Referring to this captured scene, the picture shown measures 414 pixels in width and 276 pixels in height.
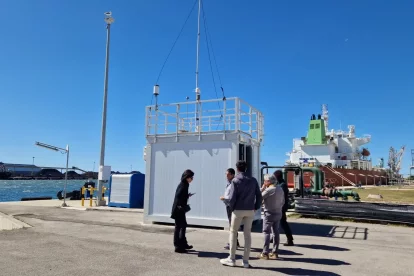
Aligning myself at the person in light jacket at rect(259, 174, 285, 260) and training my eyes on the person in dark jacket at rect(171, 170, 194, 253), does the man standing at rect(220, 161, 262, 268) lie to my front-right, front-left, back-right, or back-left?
front-left

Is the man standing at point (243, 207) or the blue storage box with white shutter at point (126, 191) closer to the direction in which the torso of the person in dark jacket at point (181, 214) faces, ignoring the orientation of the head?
the man standing

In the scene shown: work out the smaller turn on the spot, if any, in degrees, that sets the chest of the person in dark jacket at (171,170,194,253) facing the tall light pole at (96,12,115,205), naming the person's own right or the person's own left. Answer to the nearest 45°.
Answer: approximately 90° to the person's own left

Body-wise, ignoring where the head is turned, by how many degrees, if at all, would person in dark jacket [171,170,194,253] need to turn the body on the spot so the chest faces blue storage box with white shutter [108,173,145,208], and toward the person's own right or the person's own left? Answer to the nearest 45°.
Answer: approximately 90° to the person's own left

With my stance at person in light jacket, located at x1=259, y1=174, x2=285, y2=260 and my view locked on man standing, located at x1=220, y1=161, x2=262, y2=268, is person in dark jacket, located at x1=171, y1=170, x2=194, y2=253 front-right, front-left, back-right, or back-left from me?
front-right

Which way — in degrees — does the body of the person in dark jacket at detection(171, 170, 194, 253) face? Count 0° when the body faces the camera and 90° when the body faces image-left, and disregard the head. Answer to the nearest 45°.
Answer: approximately 270°

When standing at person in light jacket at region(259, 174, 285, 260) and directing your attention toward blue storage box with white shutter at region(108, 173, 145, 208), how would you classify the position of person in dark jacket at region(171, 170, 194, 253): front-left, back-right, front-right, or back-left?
front-left

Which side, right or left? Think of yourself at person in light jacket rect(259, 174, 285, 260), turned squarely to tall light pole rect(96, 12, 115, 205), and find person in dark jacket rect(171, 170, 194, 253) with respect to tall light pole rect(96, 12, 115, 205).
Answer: left

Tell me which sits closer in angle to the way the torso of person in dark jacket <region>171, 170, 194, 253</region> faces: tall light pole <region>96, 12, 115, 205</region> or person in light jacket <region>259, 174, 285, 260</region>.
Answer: the person in light jacket

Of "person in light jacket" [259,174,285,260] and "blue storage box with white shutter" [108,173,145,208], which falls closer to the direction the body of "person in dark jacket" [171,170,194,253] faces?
the person in light jacket

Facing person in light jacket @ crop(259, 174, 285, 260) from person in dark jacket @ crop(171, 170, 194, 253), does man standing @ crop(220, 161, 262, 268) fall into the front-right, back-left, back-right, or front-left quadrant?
front-right

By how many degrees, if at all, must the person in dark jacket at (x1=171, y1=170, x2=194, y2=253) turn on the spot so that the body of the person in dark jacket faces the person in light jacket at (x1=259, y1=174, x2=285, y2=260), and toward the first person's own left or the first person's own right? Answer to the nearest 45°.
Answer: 0° — they already face them

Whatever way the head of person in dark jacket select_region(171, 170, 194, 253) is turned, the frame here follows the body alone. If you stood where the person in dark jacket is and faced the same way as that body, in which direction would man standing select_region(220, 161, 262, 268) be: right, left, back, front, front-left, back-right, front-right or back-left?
front-right
